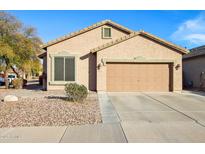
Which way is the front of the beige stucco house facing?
toward the camera

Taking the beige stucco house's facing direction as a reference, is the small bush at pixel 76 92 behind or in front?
in front

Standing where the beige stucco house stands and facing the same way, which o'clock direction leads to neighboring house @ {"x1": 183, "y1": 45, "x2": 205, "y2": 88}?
The neighboring house is roughly at 8 o'clock from the beige stucco house.

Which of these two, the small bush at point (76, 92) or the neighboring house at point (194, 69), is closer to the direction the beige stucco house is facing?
the small bush

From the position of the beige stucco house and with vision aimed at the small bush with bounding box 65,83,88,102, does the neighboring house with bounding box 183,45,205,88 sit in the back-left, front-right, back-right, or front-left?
back-left
